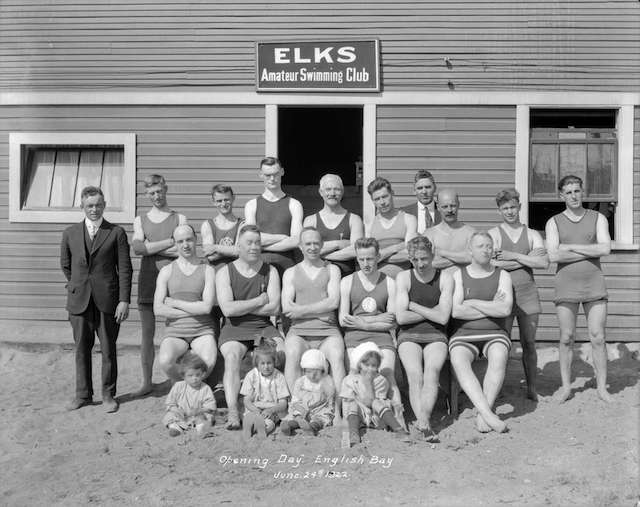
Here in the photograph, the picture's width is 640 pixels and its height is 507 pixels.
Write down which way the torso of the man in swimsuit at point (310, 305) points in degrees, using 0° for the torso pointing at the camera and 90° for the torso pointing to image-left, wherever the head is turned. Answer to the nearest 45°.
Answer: approximately 0°

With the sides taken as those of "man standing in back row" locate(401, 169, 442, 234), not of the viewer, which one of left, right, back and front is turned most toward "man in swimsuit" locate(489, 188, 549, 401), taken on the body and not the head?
left

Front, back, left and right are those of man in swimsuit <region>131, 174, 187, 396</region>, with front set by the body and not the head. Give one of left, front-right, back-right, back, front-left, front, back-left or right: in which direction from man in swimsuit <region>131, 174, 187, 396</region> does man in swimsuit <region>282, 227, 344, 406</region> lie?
front-left

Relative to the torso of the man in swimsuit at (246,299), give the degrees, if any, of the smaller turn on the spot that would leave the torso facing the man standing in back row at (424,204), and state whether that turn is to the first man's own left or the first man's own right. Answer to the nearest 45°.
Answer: approximately 90° to the first man's own left
